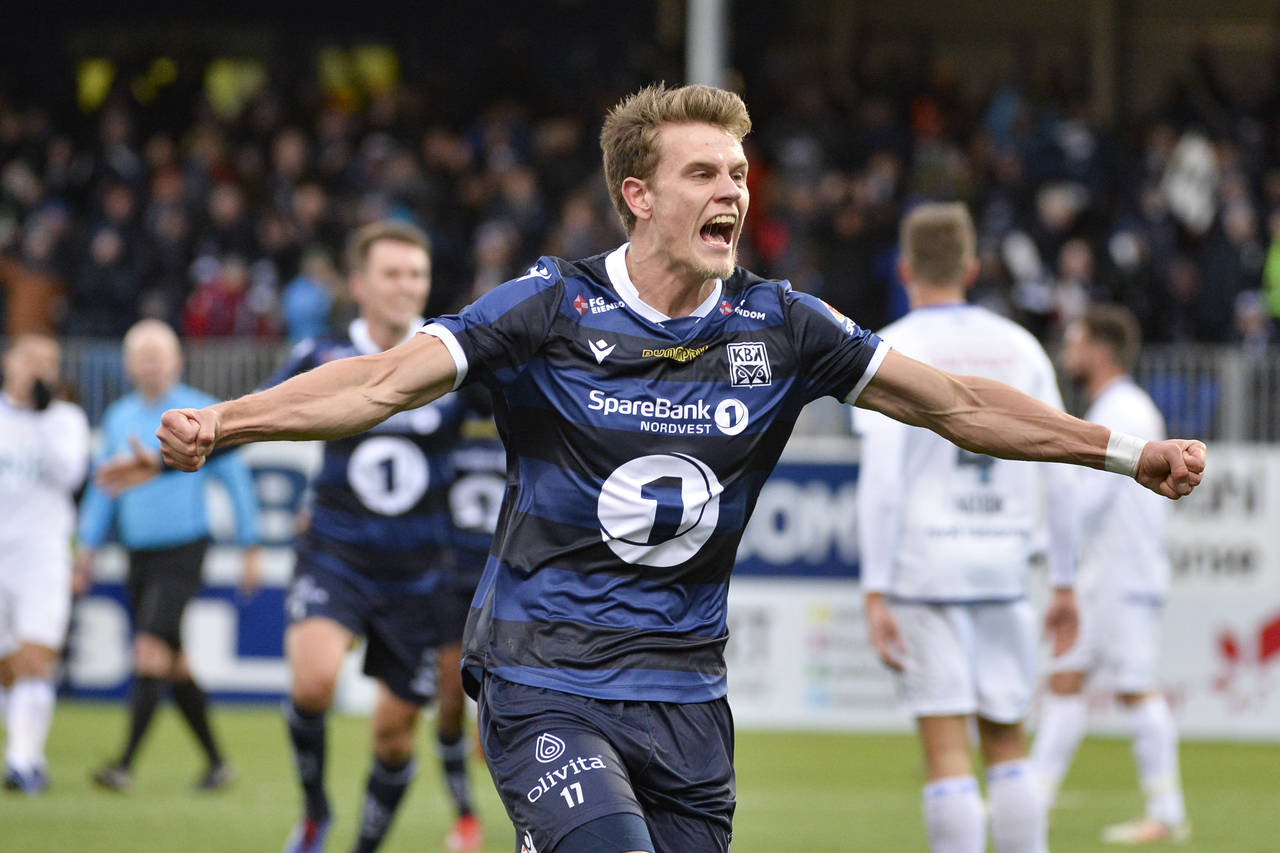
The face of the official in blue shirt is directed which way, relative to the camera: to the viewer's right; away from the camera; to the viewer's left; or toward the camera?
toward the camera

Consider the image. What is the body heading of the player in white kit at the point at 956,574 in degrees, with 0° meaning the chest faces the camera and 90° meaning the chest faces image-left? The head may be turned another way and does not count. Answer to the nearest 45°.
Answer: approximately 180°

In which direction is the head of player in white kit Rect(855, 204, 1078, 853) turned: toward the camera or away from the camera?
away from the camera

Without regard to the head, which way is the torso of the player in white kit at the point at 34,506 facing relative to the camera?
toward the camera

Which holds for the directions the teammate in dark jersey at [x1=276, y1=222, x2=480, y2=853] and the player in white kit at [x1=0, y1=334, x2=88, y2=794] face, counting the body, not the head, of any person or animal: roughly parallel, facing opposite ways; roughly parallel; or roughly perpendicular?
roughly parallel

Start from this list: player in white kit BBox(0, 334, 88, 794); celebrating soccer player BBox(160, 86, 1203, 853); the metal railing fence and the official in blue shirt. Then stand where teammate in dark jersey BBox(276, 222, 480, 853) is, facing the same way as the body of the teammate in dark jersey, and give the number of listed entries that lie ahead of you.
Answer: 1

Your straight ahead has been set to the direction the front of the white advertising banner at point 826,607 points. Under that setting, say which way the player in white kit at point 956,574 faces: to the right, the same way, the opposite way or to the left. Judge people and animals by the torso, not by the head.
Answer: the opposite way

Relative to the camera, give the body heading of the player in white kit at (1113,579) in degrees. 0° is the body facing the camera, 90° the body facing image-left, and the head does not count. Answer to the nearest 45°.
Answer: approximately 90°

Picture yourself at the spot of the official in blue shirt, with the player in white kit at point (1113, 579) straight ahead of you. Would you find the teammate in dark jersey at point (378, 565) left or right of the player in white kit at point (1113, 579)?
right

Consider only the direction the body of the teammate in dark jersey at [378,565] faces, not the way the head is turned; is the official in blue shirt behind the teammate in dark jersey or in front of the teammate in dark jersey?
behind

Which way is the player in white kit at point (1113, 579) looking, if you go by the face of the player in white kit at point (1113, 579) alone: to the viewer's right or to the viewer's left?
to the viewer's left

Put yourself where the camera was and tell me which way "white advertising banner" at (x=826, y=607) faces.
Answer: facing the viewer

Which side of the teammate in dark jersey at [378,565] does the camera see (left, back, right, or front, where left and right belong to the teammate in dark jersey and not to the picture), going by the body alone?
front

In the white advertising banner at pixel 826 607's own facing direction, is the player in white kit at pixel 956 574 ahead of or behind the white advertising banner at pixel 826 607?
ahead
